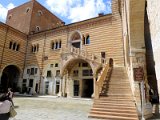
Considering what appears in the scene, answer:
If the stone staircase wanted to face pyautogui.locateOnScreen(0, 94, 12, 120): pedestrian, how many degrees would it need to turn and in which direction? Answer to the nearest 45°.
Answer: approximately 45° to its right

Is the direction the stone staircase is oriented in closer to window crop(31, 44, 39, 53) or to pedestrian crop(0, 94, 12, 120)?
the pedestrian

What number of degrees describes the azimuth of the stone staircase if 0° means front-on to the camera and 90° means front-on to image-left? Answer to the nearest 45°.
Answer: approximately 0°

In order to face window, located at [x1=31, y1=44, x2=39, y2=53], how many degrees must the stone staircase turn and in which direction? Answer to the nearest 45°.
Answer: approximately 135° to its right
